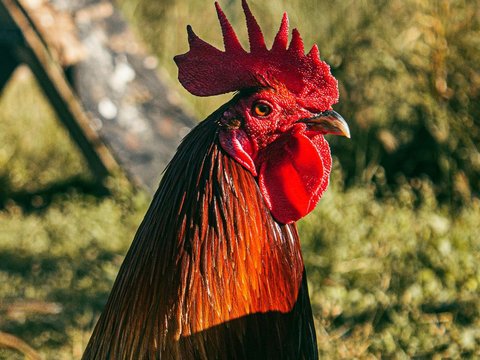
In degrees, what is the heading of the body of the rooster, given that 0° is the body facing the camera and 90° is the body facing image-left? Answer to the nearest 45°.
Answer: approximately 270°
